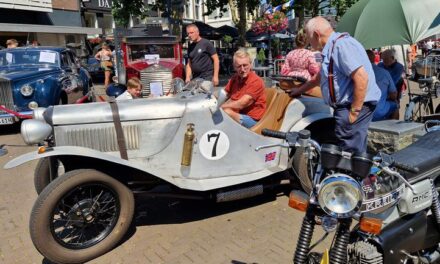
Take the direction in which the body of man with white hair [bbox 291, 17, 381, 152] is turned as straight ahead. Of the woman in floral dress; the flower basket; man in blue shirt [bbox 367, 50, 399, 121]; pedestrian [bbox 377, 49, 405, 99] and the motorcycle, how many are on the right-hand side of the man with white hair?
4

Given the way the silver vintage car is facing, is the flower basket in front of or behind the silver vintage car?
behind

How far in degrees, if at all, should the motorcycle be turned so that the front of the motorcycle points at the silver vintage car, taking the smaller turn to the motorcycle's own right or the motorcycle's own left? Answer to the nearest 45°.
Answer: approximately 90° to the motorcycle's own right

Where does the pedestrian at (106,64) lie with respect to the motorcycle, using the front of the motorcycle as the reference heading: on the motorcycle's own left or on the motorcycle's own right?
on the motorcycle's own right

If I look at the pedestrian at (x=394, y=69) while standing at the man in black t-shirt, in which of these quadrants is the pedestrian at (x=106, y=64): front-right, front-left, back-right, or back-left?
back-left

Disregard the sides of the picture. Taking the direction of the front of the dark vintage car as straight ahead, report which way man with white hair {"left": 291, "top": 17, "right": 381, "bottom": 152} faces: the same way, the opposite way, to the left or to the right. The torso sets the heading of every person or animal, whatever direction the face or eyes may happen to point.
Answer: to the right

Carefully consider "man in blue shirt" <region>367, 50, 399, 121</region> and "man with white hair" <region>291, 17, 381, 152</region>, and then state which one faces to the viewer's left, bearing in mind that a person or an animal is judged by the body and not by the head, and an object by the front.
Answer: the man with white hair

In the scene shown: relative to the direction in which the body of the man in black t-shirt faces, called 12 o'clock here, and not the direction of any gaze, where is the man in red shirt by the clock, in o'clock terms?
The man in red shirt is roughly at 10 o'clock from the man in black t-shirt.

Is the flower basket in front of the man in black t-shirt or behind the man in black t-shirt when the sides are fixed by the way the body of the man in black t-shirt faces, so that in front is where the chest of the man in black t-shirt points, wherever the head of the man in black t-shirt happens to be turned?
behind

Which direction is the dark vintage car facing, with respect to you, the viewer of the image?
facing the viewer and to the left of the viewer

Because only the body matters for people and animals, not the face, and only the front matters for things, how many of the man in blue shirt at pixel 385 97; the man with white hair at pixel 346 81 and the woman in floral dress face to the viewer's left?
1
